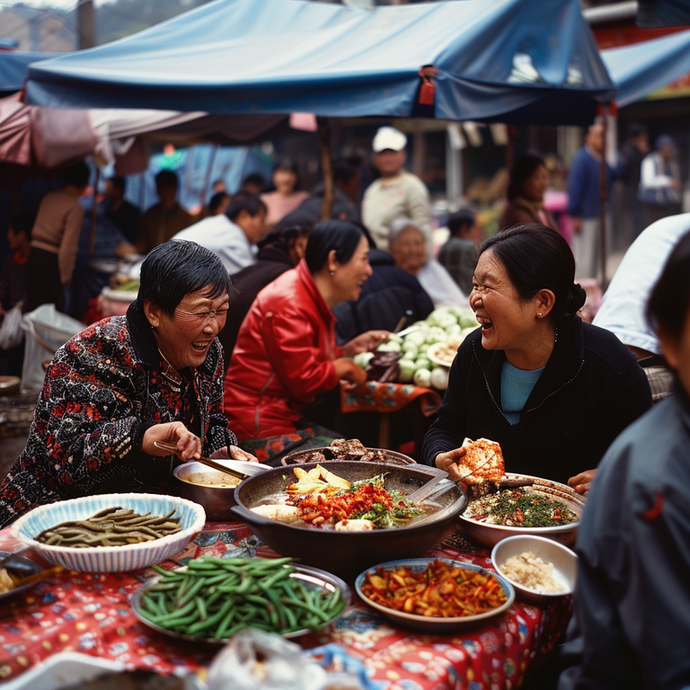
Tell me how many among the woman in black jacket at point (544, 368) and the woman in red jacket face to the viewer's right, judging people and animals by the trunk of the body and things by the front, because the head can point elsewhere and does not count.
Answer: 1

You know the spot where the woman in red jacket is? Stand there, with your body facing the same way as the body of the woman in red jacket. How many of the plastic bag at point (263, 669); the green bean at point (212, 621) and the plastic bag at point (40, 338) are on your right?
2

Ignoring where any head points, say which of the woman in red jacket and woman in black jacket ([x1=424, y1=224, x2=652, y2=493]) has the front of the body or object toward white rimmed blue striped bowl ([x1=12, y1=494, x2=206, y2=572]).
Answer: the woman in black jacket

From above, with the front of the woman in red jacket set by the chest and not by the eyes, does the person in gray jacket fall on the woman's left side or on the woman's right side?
on the woman's right side

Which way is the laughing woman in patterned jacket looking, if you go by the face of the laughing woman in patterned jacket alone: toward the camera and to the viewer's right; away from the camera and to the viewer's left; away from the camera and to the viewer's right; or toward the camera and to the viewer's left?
toward the camera and to the viewer's right

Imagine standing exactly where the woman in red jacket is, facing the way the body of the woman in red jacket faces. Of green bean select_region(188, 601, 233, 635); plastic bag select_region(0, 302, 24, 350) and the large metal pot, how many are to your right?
2

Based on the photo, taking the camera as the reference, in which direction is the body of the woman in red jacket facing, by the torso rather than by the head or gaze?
to the viewer's right

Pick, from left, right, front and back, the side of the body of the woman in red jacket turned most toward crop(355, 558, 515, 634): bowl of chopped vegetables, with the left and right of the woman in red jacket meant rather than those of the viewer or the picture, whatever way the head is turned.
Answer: right
